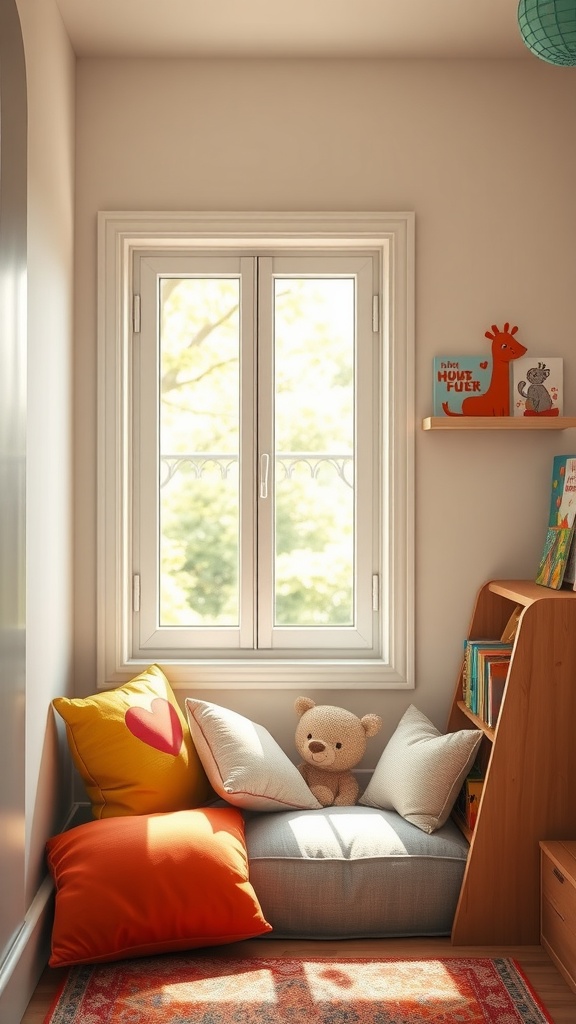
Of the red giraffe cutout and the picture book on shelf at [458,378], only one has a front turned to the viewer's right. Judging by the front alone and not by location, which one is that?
the red giraffe cutout

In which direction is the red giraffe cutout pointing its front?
to the viewer's right

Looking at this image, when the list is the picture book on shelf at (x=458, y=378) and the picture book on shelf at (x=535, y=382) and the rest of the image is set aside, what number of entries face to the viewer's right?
0

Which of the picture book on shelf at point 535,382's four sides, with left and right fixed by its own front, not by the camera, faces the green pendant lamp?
front
